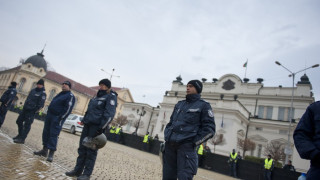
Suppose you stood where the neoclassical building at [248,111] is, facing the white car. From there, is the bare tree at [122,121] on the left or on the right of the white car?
right

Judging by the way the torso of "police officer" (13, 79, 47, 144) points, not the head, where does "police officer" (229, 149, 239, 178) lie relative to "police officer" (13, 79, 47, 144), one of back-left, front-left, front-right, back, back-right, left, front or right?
back-left

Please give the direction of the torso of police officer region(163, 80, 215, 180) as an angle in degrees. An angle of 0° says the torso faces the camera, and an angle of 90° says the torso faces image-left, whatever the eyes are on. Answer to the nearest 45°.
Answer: approximately 45°

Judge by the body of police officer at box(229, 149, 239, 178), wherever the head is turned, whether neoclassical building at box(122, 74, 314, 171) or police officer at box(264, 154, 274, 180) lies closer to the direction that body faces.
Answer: the police officer

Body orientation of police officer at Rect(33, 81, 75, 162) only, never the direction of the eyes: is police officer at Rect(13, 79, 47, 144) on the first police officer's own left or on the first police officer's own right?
on the first police officer's own right

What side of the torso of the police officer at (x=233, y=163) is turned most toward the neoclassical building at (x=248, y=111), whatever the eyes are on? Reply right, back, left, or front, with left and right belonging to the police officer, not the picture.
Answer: back

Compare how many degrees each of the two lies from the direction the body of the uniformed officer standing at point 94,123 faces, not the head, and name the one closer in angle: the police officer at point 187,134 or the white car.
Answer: the police officer
